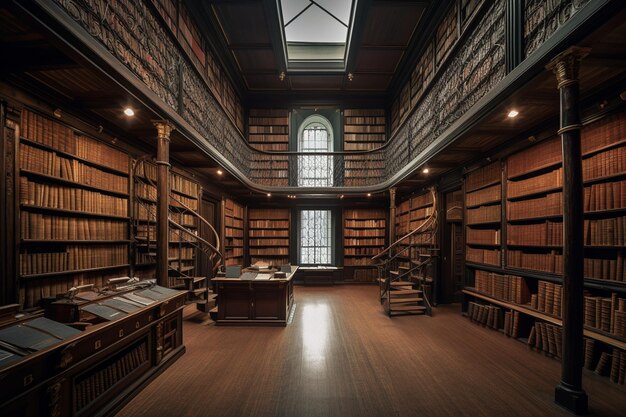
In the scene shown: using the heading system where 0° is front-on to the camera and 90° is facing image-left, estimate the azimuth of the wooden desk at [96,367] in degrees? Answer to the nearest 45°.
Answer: approximately 315°

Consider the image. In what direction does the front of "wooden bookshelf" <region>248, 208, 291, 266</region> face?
toward the camera

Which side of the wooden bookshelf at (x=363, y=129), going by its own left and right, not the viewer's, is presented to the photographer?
front

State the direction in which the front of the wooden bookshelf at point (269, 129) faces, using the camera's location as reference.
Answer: facing the viewer

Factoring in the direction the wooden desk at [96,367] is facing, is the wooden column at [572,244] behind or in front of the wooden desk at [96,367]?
in front

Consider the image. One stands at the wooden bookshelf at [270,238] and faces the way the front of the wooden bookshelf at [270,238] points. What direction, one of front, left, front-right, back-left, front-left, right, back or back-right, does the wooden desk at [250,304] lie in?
front
